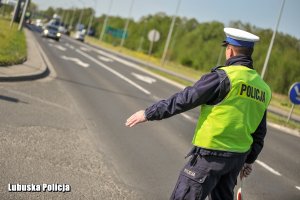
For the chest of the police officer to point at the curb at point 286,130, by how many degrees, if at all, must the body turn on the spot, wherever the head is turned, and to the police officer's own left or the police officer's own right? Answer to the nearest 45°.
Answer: approximately 45° to the police officer's own right

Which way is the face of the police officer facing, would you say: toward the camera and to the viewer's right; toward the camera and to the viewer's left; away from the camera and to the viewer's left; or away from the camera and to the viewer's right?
away from the camera and to the viewer's left

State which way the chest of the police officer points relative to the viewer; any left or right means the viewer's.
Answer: facing away from the viewer and to the left of the viewer
